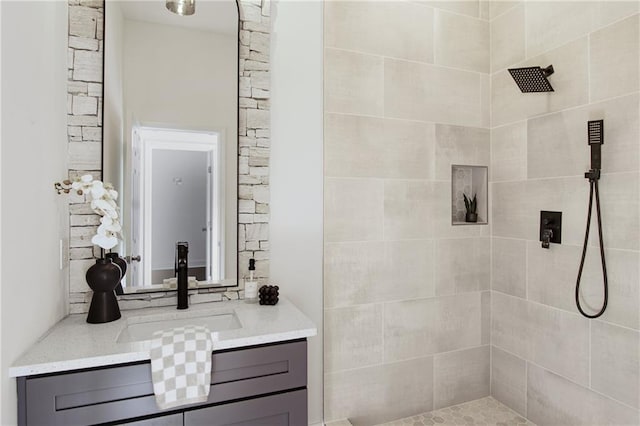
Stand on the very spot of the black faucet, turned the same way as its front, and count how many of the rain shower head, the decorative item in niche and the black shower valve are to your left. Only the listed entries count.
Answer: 3

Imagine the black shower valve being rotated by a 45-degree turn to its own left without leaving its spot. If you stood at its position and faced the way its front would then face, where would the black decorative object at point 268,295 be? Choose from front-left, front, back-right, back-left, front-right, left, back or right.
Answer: front-right

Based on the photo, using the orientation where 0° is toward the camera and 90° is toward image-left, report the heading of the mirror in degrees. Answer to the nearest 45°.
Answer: approximately 0°

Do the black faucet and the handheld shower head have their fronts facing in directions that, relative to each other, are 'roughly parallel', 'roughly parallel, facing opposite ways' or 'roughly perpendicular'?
roughly perpendicular

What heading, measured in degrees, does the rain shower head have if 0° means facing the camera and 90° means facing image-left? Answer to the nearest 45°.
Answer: approximately 45°

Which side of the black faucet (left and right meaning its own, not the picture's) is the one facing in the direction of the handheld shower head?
left

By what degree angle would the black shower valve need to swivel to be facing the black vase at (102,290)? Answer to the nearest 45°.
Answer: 0° — it already faces it

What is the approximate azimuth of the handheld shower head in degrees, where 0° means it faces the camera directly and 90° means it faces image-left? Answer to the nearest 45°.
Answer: approximately 45°

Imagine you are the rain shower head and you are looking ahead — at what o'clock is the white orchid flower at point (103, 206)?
The white orchid flower is roughly at 12 o'clock from the rain shower head.

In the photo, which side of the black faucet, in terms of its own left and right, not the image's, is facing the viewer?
front

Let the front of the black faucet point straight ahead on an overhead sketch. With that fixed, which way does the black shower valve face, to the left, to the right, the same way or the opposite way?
to the right

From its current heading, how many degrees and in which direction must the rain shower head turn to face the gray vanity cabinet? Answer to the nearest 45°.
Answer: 0° — it already faces it

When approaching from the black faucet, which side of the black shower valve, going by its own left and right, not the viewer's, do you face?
front

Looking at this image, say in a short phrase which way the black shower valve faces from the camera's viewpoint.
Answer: facing the viewer and to the left of the viewer
